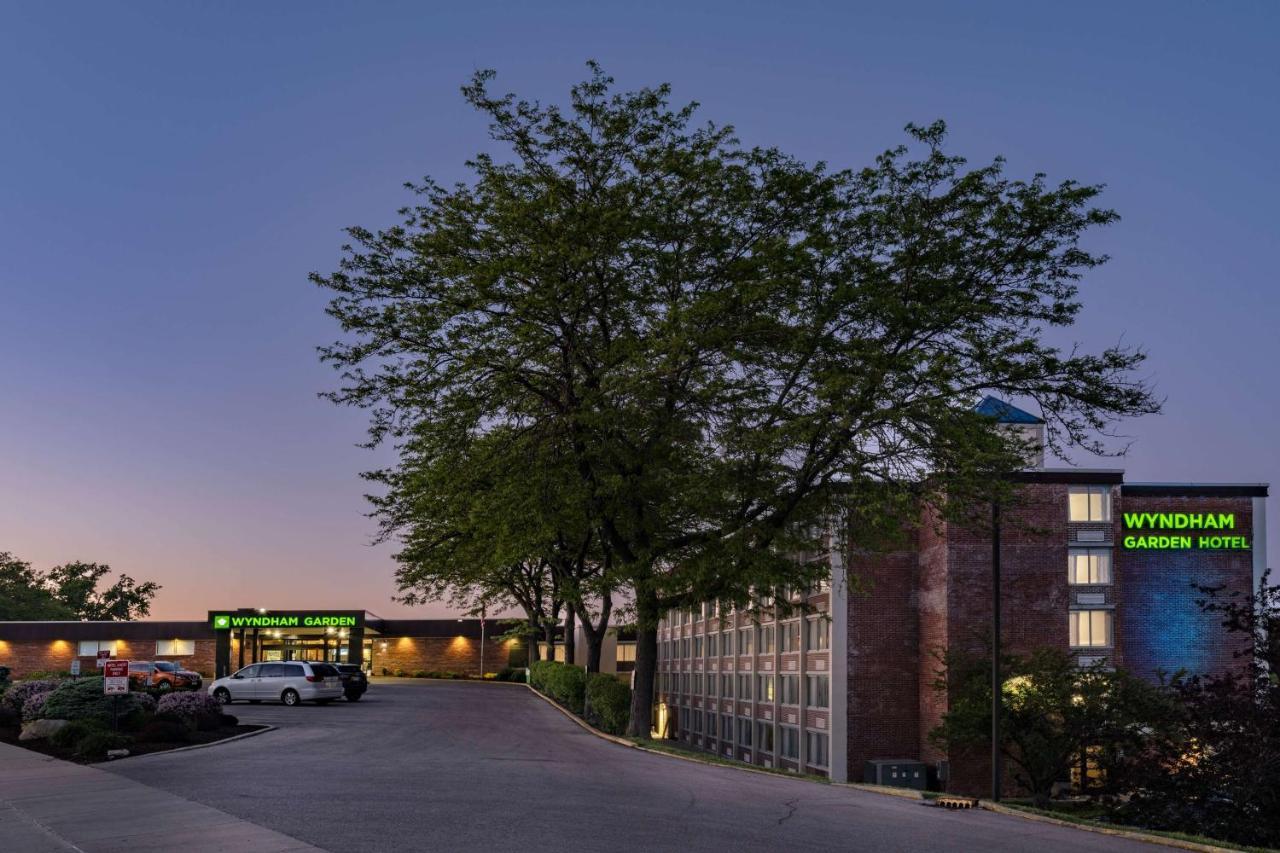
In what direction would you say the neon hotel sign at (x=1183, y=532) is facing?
toward the camera

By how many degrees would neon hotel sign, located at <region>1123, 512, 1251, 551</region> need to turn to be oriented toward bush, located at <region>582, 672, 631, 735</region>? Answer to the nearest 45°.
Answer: approximately 45° to its right

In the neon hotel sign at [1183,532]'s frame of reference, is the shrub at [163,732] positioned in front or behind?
in front

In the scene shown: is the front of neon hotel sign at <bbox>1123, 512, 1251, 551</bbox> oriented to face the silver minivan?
no

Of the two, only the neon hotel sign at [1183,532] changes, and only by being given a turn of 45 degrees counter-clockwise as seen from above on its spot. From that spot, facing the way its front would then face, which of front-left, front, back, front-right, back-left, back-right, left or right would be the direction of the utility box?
right
